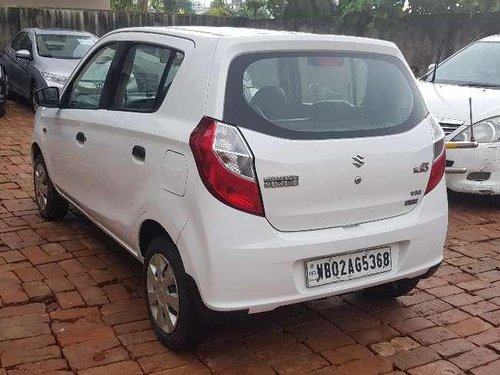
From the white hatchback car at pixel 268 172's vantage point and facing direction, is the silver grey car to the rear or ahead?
ahead

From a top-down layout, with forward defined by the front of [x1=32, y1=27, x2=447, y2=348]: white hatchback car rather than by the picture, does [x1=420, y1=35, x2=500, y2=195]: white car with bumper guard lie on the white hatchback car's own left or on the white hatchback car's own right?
on the white hatchback car's own right

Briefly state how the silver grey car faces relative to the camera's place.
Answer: facing the viewer and to the right of the viewer

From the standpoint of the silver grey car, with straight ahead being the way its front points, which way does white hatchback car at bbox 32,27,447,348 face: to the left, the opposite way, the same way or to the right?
the opposite way

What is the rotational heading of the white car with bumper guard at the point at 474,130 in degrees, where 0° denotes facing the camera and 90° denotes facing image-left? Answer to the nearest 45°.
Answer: approximately 45°

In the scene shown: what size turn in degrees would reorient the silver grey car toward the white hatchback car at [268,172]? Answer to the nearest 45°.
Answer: approximately 45° to its right

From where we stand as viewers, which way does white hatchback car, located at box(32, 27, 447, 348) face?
facing away from the viewer and to the left of the viewer

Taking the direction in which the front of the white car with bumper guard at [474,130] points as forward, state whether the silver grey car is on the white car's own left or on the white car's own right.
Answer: on the white car's own right

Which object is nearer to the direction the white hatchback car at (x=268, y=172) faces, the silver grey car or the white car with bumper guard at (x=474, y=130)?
the silver grey car
